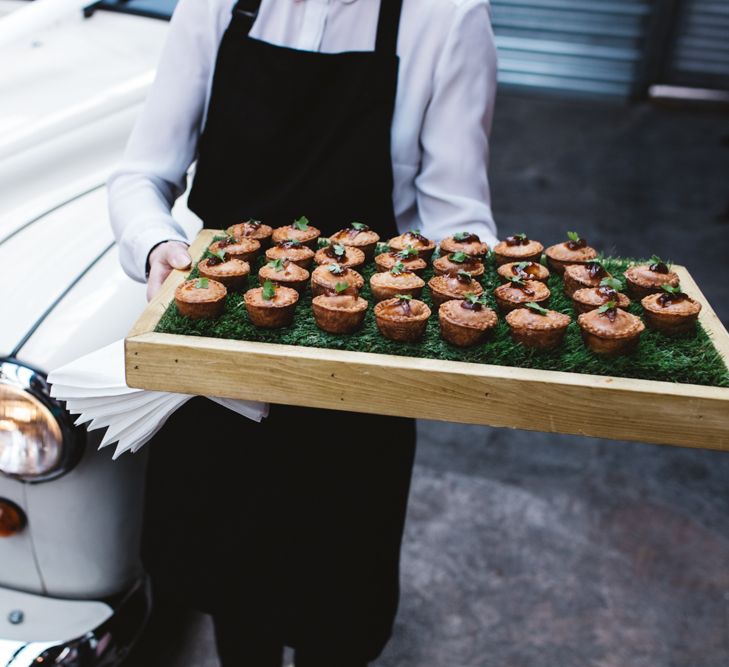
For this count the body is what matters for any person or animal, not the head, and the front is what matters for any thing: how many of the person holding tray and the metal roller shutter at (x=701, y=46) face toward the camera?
2

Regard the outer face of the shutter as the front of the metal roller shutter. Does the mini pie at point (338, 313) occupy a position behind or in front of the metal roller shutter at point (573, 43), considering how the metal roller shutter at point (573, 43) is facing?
in front

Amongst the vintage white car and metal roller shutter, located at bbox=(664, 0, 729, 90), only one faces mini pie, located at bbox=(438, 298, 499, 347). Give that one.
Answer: the metal roller shutter

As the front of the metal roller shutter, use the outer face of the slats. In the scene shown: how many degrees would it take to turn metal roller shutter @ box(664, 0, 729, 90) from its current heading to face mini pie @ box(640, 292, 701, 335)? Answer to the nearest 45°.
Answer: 0° — it already faces it

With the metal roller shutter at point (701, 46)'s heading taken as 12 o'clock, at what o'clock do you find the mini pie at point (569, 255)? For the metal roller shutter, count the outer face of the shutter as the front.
The mini pie is roughly at 12 o'clock from the metal roller shutter.

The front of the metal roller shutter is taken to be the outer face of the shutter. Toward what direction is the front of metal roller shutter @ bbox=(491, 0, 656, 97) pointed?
toward the camera

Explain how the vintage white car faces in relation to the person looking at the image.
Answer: facing the viewer and to the left of the viewer

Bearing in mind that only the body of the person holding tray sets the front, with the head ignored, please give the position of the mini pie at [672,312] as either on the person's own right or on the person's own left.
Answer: on the person's own left

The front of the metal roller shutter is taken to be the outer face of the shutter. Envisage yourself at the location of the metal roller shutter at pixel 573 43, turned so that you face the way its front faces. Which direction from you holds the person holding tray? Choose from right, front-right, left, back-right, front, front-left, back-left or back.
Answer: front

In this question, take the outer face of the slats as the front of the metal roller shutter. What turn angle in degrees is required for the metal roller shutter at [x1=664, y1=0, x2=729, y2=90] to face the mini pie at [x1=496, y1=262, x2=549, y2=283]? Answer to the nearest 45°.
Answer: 0° — it already faces it

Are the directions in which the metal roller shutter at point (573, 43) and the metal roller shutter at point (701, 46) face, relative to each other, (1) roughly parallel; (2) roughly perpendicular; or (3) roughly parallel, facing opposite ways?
roughly parallel

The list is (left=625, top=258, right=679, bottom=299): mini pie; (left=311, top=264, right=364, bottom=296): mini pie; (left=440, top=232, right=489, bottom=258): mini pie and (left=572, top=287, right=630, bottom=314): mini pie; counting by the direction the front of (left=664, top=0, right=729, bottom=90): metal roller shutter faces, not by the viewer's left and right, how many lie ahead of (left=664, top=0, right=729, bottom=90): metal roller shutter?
4

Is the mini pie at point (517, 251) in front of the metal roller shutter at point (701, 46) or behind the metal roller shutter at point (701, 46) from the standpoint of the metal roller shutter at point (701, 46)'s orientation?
in front

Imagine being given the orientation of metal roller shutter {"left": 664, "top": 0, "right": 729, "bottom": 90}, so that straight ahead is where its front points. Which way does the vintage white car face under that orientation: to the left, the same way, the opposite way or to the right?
the same way

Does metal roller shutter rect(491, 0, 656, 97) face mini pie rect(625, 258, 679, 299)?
yes

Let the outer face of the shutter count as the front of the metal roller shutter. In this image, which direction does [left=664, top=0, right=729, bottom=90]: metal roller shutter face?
toward the camera

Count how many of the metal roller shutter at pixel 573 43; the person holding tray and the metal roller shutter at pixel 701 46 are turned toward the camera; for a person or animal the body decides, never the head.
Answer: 3

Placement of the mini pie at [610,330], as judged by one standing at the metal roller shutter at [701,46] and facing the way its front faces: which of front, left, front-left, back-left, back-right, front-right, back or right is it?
front
